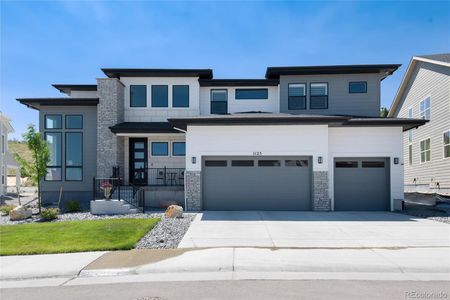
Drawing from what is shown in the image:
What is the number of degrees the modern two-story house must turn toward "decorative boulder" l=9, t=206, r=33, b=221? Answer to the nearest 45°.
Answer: approximately 45° to its right

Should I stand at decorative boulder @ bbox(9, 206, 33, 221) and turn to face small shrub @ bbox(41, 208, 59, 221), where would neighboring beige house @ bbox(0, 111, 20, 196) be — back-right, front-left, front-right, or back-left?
back-left

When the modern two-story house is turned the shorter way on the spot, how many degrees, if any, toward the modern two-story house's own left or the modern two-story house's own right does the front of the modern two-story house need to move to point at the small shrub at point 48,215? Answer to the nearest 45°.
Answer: approximately 45° to the modern two-story house's own right

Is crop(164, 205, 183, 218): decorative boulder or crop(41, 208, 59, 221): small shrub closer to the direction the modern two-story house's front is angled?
the decorative boulder

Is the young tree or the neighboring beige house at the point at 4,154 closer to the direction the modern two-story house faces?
the young tree

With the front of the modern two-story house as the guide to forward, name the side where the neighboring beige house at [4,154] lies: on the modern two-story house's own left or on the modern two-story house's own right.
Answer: on the modern two-story house's own right

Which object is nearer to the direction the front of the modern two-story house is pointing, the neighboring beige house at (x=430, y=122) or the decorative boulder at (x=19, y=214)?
the decorative boulder

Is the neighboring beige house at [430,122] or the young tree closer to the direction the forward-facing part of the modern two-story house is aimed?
the young tree

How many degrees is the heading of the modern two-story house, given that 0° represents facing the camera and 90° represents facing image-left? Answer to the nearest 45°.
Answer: approximately 0°
